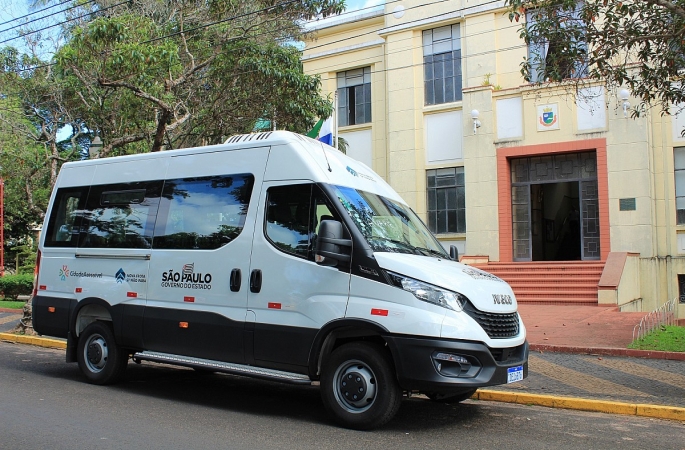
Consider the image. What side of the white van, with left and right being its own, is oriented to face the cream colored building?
left

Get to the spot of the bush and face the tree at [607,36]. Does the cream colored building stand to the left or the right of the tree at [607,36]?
left

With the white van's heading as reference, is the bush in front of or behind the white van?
behind

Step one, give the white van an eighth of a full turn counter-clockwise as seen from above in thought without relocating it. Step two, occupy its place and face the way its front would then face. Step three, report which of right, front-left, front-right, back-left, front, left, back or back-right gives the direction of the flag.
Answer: left

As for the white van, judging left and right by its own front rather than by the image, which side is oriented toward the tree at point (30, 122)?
back

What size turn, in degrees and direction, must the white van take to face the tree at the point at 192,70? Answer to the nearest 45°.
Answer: approximately 135° to its left

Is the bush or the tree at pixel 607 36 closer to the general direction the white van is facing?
the tree
